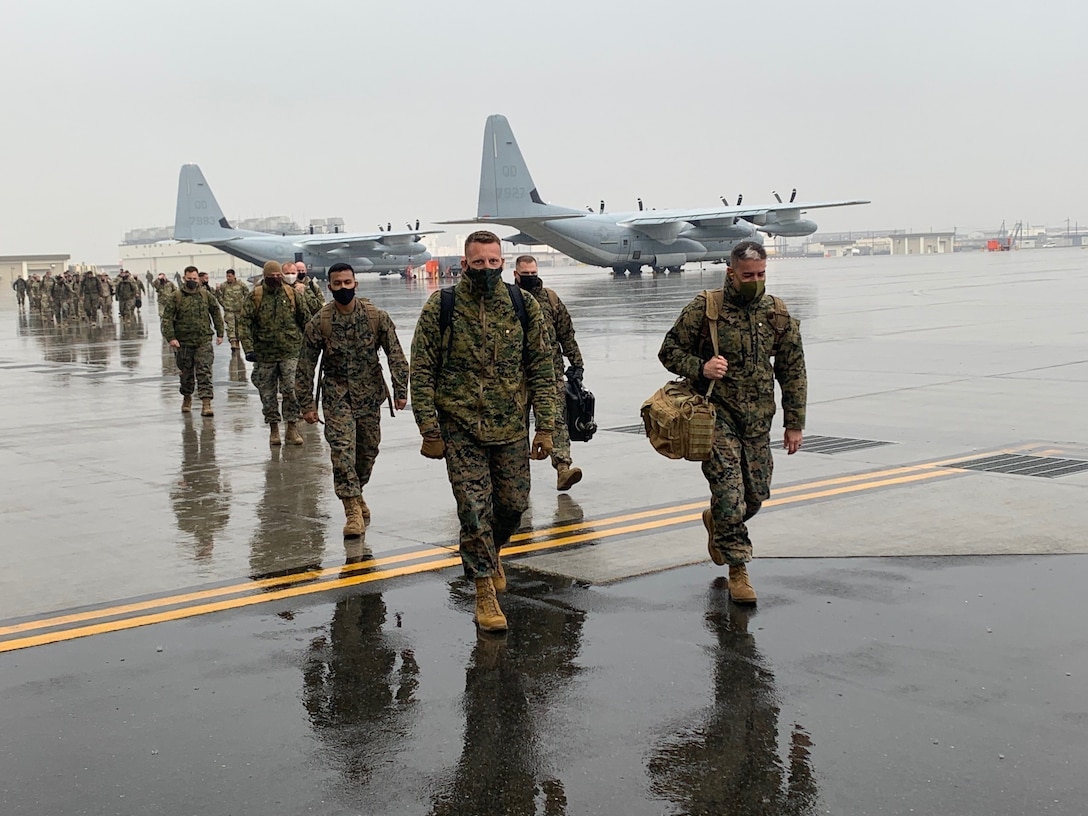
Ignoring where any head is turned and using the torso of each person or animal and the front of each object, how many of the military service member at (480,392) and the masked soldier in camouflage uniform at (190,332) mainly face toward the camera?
2

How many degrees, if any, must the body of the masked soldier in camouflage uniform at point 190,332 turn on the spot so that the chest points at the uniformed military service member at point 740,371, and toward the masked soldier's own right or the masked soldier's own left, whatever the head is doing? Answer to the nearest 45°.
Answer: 0° — they already face them

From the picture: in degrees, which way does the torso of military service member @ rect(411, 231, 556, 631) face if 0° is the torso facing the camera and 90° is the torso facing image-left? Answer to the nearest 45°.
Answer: approximately 0°

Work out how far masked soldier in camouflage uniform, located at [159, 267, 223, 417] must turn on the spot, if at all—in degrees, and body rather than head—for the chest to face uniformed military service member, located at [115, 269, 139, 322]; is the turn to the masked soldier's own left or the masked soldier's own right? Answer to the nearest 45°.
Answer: approximately 180°

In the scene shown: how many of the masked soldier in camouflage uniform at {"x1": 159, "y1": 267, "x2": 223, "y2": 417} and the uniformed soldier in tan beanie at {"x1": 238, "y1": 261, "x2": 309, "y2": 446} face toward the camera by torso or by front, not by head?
2

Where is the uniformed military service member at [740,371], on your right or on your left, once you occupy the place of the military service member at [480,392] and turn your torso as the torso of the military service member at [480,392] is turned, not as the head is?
on your left

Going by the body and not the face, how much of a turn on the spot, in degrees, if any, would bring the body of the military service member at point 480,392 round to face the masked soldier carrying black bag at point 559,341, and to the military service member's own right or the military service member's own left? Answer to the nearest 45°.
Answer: approximately 180°
